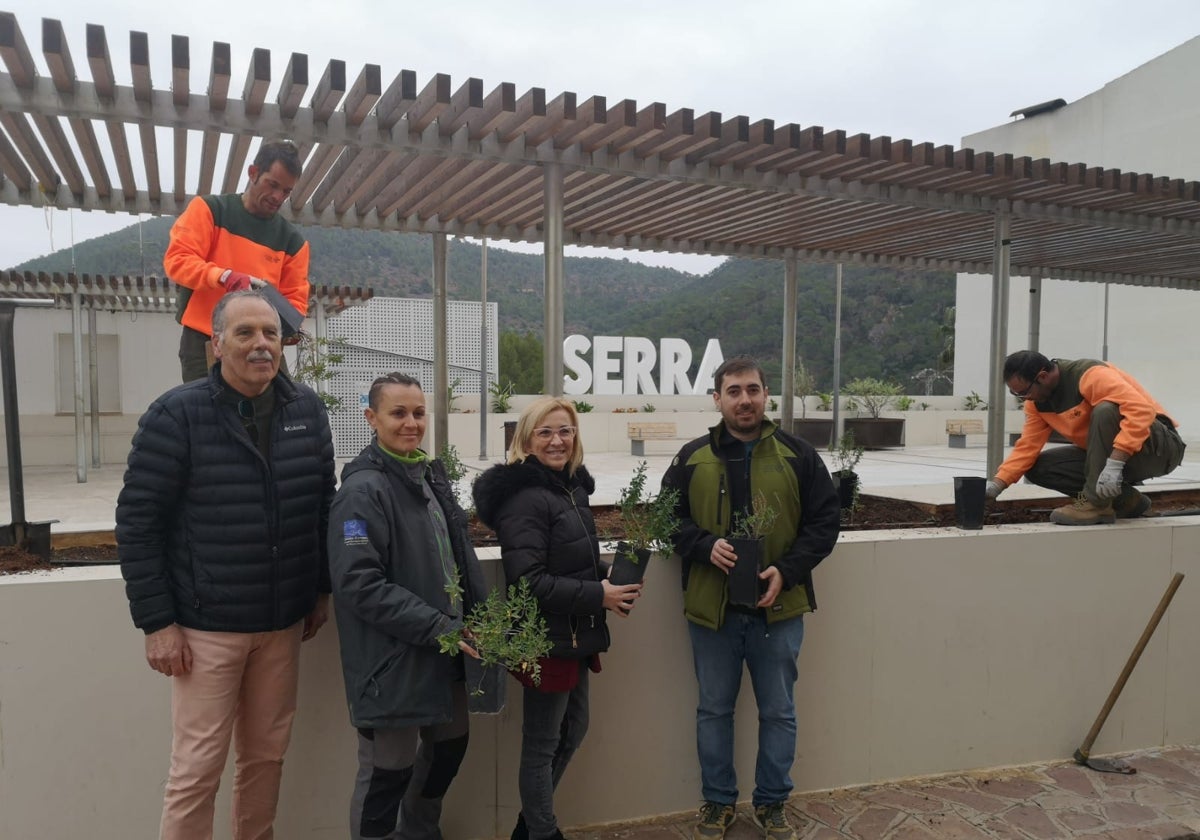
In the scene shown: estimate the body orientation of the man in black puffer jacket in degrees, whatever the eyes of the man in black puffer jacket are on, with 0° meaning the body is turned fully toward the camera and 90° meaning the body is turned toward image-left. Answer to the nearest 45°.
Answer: approximately 315°

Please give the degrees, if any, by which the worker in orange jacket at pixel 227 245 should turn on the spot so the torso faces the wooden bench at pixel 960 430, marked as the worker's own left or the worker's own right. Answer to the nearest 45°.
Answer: approximately 90° to the worker's own left

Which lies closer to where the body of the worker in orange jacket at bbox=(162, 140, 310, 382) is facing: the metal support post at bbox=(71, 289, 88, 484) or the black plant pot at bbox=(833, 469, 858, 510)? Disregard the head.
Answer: the black plant pot

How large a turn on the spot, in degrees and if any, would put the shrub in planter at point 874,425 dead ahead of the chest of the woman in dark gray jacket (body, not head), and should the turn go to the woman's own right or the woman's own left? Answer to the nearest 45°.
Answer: approximately 90° to the woman's own left

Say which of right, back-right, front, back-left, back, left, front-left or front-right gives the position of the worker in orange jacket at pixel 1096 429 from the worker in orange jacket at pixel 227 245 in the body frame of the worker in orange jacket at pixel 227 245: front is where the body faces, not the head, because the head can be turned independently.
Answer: front-left

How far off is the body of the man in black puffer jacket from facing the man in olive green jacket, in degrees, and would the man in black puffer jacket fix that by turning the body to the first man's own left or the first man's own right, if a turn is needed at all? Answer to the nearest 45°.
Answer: approximately 45° to the first man's own left

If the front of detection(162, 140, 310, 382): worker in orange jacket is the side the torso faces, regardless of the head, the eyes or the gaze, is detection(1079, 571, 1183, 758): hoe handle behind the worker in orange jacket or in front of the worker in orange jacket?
in front

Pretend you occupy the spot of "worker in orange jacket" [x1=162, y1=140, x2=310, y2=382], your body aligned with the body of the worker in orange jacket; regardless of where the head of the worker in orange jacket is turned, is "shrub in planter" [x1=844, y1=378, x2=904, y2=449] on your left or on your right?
on your left
